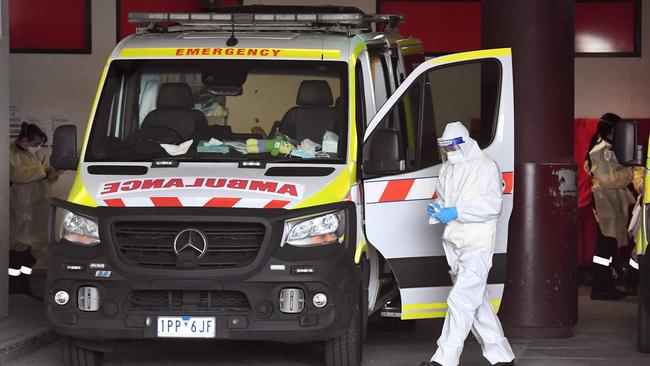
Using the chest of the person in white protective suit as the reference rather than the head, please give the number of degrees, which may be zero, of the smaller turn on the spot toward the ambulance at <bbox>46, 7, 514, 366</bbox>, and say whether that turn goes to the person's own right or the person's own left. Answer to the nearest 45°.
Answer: approximately 45° to the person's own right

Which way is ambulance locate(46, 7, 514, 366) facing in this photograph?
toward the camera

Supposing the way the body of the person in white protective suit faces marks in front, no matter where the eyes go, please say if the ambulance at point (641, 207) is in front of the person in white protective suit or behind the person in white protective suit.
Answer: behind

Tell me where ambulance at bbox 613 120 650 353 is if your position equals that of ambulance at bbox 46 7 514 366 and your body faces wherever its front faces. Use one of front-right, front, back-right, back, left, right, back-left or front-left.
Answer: left

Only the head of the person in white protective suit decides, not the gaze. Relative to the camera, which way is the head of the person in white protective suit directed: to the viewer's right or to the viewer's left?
to the viewer's left

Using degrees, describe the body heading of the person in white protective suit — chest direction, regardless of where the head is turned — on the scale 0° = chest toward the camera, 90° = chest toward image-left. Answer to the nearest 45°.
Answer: approximately 45°

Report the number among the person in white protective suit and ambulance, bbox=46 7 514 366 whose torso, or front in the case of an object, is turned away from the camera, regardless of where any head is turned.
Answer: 0

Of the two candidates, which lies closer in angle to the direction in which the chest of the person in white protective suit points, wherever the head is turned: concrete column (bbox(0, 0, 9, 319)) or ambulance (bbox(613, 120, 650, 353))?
the concrete column

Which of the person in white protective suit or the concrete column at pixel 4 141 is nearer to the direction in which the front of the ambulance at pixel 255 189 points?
the person in white protective suit
